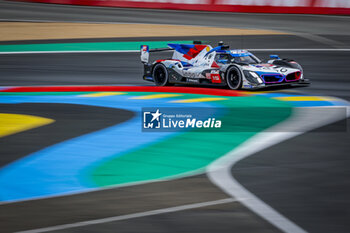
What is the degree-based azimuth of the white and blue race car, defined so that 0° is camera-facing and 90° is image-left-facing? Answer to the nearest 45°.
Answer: approximately 315°
